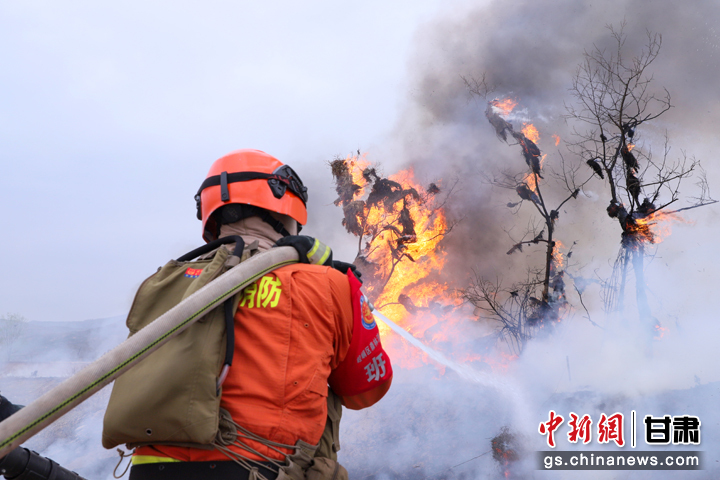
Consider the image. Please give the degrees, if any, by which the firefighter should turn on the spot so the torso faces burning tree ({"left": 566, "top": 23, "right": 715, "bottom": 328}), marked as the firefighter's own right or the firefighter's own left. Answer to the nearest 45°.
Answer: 0° — they already face it

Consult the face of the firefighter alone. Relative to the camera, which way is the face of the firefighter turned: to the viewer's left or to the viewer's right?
to the viewer's right

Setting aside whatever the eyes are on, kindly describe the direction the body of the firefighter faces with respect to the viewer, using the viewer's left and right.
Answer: facing away from the viewer and to the right of the viewer
